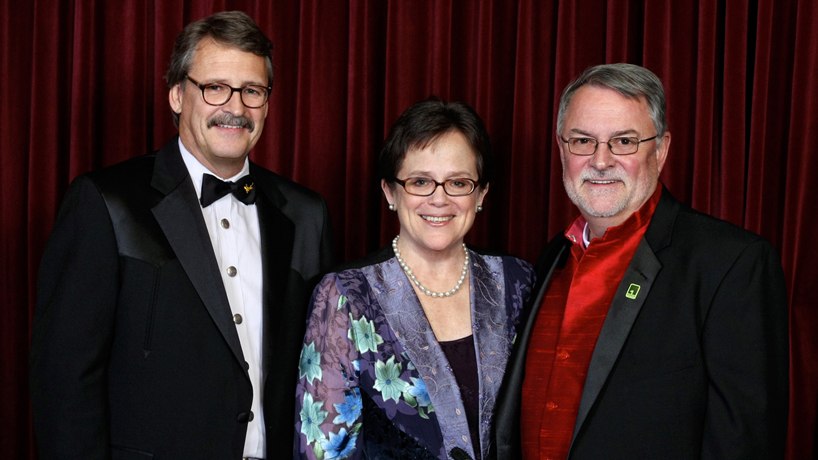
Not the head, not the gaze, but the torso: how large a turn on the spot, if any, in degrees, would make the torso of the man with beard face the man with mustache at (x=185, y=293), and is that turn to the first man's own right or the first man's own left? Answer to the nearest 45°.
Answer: approximately 45° to the first man's own right

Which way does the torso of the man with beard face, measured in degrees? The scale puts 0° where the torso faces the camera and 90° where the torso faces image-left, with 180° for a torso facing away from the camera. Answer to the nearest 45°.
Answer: approximately 45°

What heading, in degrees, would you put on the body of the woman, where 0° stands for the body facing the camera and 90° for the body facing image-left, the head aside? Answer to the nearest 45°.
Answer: approximately 315°
